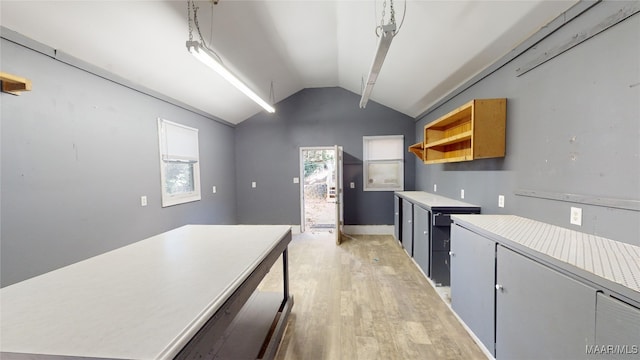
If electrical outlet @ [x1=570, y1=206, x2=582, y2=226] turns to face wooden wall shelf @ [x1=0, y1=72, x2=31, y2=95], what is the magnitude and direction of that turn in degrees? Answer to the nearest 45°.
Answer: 0° — it already faces it

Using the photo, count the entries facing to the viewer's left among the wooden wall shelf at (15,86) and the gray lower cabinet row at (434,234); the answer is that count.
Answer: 1

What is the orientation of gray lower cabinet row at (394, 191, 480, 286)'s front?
to the viewer's left

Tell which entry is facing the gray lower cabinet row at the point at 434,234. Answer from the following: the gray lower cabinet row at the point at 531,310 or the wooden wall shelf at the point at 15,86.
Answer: the wooden wall shelf

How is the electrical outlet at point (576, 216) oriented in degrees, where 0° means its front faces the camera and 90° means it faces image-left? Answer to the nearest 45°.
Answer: approximately 45°

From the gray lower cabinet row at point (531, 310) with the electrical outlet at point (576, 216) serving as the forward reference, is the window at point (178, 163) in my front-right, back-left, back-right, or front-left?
back-left
